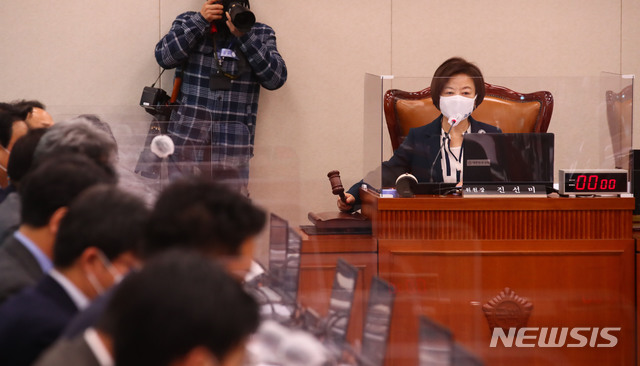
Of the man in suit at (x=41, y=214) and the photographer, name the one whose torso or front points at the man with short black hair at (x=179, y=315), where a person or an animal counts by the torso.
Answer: the photographer

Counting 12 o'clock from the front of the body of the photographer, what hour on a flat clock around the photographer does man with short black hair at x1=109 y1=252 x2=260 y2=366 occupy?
The man with short black hair is roughly at 12 o'clock from the photographer.

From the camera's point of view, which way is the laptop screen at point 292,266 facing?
to the viewer's left

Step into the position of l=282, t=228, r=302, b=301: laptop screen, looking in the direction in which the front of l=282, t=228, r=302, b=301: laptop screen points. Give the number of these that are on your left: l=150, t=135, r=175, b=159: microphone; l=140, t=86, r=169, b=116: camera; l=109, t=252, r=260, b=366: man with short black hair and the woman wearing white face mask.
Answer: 1

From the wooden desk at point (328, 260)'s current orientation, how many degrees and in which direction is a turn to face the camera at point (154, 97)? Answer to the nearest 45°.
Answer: approximately 135° to its right

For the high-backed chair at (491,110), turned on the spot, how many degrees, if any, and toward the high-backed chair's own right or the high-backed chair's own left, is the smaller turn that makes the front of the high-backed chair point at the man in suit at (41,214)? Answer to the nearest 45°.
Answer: approximately 45° to the high-backed chair's own right

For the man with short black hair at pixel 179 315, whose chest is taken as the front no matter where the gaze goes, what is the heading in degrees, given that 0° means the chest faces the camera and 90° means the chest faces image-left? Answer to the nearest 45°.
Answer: approximately 225°

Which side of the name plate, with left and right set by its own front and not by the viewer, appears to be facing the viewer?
front

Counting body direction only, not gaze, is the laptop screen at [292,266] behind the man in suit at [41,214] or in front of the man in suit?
in front

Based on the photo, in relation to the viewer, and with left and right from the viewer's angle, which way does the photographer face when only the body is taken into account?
facing the viewer

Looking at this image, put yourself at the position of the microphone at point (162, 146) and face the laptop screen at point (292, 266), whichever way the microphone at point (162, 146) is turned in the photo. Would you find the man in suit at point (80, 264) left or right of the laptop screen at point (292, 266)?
right
